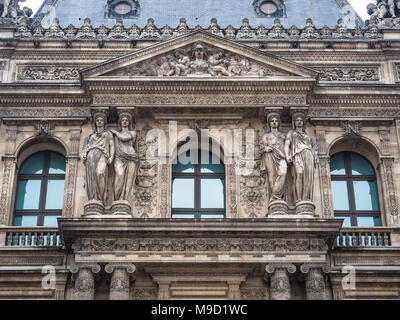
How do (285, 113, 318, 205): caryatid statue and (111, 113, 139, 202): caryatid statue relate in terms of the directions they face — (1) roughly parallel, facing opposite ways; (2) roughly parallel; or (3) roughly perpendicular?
roughly parallel

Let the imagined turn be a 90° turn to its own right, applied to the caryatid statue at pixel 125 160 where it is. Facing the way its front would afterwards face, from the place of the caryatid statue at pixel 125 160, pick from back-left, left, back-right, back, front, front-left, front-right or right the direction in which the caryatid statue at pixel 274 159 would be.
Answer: back

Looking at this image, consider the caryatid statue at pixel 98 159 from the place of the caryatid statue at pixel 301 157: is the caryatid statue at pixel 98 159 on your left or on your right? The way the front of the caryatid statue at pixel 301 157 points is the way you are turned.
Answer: on your right

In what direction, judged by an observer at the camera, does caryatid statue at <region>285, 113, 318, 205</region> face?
facing the viewer

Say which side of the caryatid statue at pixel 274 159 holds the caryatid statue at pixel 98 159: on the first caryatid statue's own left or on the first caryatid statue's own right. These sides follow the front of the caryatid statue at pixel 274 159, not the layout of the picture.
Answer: on the first caryatid statue's own right

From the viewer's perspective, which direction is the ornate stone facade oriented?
toward the camera

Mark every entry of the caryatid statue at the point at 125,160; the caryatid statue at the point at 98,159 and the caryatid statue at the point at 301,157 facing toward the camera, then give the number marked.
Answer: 3

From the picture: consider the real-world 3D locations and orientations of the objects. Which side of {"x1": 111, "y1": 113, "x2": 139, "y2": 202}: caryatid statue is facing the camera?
front

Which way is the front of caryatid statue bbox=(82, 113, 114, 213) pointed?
toward the camera

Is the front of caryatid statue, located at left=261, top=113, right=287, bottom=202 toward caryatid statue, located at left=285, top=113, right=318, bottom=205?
no

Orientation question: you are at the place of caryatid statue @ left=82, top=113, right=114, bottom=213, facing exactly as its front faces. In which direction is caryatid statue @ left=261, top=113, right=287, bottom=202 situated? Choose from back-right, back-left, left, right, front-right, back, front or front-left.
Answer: left

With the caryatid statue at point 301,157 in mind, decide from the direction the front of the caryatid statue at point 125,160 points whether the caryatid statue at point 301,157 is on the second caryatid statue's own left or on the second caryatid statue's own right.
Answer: on the second caryatid statue's own left

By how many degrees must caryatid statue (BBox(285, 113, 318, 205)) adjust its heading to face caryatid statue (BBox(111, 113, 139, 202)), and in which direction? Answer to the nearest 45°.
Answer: approximately 90° to its right
